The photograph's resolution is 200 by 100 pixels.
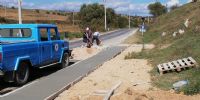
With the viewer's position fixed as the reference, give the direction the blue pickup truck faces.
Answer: facing away from the viewer and to the right of the viewer
